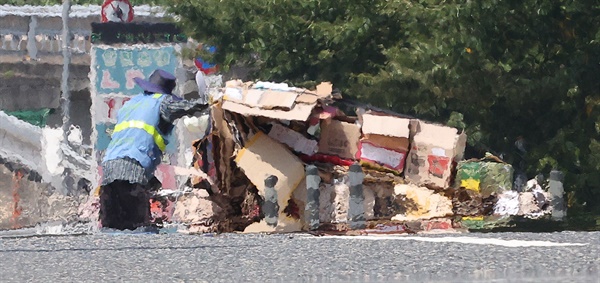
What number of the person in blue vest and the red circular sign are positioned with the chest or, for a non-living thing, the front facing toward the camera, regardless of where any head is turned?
1

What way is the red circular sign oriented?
toward the camera

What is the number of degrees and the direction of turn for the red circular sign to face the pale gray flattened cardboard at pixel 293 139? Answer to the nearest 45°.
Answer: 0° — it already faces it

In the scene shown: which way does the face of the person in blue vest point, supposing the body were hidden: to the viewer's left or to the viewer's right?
to the viewer's right

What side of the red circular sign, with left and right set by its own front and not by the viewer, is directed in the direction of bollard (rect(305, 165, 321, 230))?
front

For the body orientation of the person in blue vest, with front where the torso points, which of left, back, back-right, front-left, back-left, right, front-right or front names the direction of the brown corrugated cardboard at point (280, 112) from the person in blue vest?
front-right

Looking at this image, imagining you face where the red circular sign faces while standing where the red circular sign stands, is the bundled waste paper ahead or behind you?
ahead

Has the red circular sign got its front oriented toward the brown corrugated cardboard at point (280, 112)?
yes

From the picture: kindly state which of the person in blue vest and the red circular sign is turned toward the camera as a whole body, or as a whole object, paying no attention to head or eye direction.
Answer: the red circular sign

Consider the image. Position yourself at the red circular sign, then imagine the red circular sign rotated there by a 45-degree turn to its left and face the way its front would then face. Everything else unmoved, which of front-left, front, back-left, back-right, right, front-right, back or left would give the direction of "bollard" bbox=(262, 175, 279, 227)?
front-right

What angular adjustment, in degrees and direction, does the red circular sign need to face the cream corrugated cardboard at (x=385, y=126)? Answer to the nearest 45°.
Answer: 0° — it already faces it

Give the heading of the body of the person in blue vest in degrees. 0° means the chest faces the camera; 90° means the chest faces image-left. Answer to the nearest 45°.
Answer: approximately 225°
